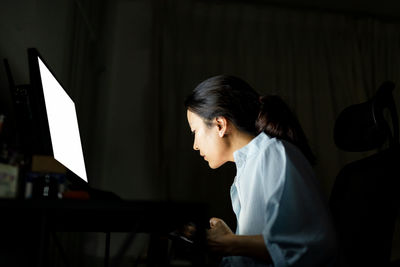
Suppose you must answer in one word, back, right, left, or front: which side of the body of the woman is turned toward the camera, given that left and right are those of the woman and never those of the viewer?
left

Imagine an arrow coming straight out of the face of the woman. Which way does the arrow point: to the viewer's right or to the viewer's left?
to the viewer's left
